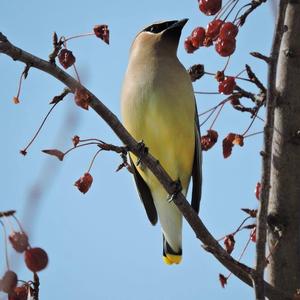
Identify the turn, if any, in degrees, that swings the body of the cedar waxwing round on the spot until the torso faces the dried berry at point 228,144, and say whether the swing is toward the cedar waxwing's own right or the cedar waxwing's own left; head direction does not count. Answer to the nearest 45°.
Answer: approximately 45° to the cedar waxwing's own left

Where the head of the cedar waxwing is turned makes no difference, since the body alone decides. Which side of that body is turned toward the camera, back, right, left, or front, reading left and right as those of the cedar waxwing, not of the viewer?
front

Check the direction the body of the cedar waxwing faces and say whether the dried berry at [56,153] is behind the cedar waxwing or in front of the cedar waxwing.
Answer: in front
